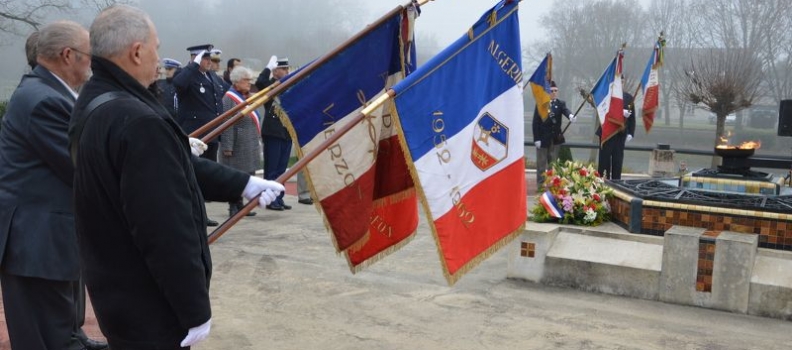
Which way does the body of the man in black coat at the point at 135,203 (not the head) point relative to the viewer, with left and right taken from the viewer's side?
facing away from the viewer and to the right of the viewer

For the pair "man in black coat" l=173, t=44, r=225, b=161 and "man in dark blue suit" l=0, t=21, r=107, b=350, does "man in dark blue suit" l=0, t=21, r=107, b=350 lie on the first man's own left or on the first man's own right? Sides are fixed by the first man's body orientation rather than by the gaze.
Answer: on the first man's own right

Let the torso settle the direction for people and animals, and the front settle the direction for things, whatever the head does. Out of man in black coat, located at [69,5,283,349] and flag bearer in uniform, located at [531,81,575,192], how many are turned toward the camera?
1

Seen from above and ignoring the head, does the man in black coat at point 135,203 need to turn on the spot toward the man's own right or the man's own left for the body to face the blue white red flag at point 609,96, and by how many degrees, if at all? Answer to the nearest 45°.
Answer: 0° — they already face it

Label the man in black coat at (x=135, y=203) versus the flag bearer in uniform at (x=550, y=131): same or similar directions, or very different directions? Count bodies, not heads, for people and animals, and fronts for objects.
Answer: very different directions

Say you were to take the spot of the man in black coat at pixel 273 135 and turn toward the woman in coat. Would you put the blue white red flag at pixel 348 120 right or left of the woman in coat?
left

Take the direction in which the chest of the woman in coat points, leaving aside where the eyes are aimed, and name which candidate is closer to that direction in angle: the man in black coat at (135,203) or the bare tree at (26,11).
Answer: the man in black coat
